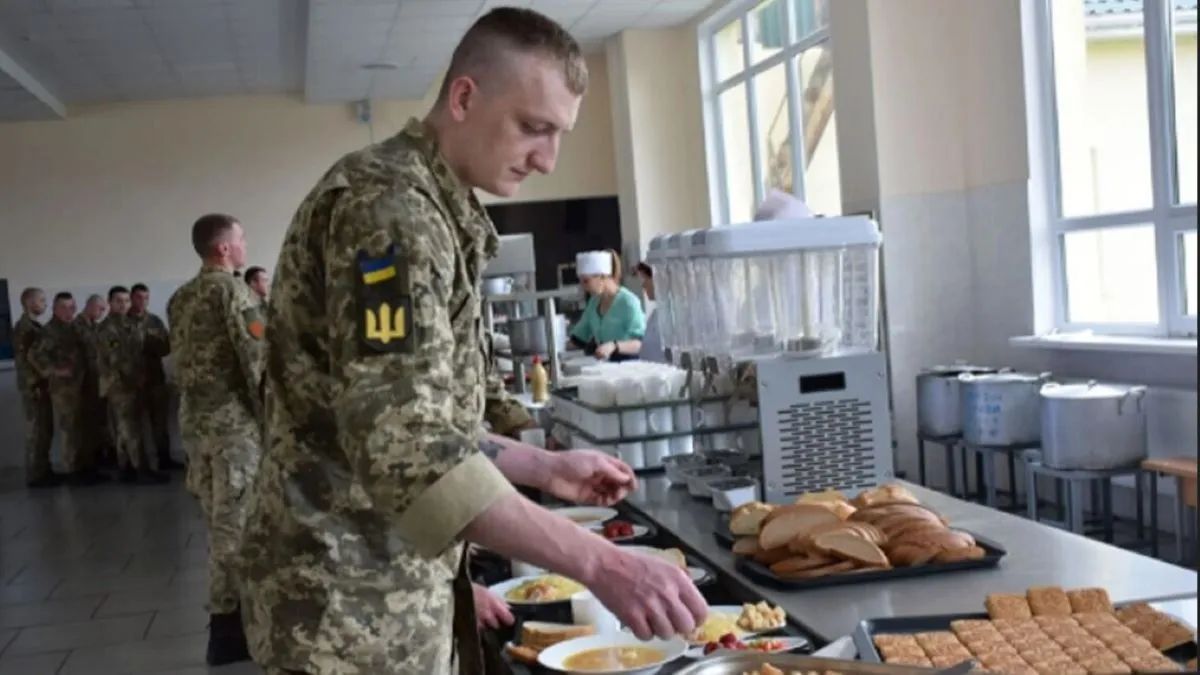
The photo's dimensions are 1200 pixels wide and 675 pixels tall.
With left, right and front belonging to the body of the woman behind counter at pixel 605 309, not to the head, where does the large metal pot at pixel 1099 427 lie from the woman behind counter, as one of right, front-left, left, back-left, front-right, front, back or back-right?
left

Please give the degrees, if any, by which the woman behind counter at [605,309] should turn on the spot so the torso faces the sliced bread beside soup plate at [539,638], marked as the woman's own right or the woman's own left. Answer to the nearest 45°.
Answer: approximately 45° to the woman's own left

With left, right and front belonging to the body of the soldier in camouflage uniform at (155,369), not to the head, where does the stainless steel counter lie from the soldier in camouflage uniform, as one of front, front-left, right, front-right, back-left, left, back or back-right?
front-right

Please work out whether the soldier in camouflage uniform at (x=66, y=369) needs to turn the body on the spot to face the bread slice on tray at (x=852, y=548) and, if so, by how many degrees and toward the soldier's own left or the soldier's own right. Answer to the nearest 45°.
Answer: approximately 45° to the soldier's own right

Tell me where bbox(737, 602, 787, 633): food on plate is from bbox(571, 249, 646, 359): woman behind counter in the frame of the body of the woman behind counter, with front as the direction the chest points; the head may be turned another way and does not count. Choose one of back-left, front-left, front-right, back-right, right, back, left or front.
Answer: front-left

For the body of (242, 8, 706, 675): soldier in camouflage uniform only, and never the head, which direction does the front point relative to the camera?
to the viewer's right

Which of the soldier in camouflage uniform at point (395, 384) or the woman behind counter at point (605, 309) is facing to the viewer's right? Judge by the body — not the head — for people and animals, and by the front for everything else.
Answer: the soldier in camouflage uniform

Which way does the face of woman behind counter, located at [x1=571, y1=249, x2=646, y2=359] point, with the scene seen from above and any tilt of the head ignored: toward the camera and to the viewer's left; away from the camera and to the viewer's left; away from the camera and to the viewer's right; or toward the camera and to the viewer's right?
toward the camera and to the viewer's left

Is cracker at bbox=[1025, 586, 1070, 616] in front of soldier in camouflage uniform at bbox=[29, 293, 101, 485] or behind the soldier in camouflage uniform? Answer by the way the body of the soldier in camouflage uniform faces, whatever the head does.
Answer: in front

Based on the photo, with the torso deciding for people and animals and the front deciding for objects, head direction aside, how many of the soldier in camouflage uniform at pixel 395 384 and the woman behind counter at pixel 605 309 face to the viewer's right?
1

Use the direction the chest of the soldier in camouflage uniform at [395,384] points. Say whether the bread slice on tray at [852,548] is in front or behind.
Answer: in front
